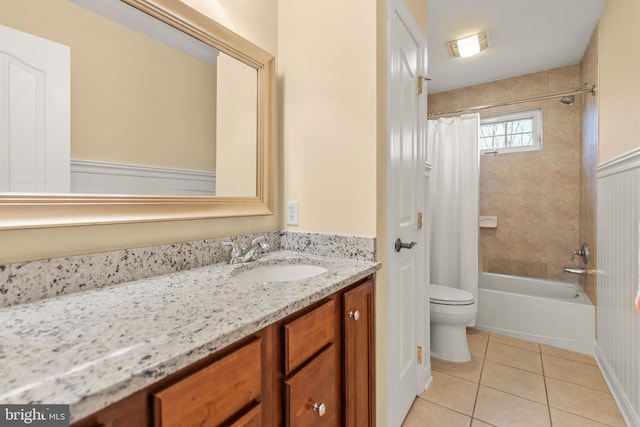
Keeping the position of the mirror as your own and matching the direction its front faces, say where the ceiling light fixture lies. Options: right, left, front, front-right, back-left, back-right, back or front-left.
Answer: front-left

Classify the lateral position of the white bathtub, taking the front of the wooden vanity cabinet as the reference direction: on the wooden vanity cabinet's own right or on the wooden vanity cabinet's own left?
on the wooden vanity cabinet's own left

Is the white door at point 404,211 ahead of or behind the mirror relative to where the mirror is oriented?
ahead

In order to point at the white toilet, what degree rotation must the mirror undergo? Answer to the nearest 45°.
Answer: approximately 45° to its left

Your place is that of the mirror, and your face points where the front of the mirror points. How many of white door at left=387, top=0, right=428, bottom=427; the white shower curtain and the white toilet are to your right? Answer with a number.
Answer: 0

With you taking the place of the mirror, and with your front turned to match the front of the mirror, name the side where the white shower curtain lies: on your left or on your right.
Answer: on your left

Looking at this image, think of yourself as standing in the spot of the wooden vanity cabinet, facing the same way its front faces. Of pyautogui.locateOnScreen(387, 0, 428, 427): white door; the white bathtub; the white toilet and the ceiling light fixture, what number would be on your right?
0

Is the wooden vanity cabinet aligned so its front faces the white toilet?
no

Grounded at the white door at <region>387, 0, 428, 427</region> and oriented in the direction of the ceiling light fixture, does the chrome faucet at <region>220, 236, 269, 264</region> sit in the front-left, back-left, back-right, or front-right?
back-left

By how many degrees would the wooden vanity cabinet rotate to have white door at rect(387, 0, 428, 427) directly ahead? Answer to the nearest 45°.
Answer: approximately 90° to its left

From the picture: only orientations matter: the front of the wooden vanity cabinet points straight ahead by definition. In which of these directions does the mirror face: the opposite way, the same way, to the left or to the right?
the same way

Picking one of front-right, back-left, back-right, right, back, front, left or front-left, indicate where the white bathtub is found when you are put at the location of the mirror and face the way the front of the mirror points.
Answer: front-left

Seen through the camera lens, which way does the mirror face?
facing the viewer and to the right of the viewer

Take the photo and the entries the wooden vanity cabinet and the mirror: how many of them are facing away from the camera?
0

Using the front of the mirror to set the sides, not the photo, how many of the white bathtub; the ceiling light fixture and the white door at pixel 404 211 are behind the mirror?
0
